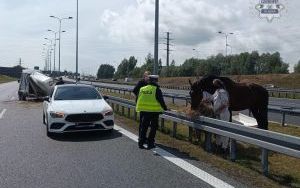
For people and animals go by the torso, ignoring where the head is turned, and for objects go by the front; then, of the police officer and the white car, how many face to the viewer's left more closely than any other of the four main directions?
0

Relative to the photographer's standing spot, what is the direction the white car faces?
facing the viewer

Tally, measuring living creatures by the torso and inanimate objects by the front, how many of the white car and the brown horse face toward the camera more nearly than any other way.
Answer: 1

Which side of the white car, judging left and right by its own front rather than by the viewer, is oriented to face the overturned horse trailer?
back

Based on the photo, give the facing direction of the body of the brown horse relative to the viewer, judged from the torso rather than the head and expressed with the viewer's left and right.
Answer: facing to the left of the viewer

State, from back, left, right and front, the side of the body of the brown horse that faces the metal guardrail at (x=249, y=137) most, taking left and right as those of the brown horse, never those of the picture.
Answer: left

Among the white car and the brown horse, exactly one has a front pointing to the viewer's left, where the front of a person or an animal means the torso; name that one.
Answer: the brown horse

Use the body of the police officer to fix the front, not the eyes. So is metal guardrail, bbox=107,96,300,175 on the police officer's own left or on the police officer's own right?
on the police officer's own right

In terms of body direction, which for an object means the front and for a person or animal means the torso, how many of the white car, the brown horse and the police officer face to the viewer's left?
1

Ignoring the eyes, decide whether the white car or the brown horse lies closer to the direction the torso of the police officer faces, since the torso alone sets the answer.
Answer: the brown horse

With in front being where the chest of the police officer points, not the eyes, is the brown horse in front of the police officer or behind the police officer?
in front

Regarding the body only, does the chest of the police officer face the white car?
no

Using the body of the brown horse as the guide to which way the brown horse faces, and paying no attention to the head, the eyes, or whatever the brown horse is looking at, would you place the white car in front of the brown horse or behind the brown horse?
in front

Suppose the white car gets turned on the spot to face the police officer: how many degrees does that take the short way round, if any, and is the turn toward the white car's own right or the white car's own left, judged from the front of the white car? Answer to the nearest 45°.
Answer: approximately 45° to the white car's own left

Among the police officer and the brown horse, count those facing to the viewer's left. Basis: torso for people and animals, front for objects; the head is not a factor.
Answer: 1

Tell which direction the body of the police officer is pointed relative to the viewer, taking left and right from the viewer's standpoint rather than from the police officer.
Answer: facing away from the viewer and to the right of the viewer
